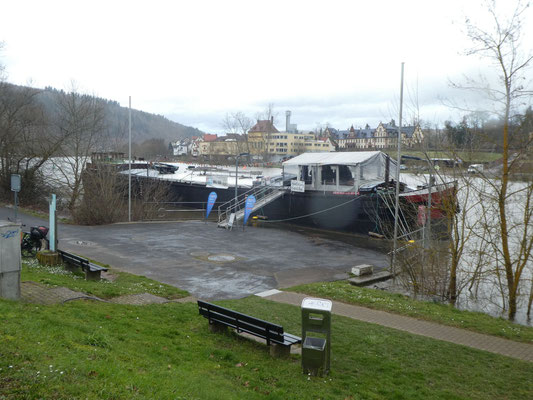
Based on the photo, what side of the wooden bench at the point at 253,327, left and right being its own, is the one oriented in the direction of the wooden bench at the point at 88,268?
left

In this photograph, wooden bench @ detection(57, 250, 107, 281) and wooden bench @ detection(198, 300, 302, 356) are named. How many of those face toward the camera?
0

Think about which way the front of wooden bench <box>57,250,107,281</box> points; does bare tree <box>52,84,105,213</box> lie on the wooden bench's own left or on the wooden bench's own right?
on the wooden bench's own left

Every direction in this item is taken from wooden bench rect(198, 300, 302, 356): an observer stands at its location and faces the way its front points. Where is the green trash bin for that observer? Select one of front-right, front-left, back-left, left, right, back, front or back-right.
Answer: right

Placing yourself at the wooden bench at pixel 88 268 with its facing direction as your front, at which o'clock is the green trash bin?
The green trash bin is roughly at 4 o'clock from the wooden bench.

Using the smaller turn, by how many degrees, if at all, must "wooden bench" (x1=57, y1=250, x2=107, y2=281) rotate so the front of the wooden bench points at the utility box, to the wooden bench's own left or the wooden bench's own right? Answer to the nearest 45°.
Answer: approximately 135° to the wooden bench's own right

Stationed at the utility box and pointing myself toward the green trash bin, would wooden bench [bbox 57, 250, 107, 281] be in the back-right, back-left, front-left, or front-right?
back-left

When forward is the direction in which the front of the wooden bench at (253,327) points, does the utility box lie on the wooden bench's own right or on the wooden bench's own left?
on the wooden bench's own left

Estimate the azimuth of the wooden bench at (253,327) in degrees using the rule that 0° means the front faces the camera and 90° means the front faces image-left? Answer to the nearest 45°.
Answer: approximately 225°

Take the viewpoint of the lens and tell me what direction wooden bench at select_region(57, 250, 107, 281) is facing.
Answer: facing away from the viewer and to the right of the viewer

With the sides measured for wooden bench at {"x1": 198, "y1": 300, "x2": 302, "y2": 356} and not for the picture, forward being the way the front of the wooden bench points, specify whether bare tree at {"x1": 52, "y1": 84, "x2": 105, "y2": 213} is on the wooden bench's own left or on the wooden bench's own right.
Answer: on the wooden bench's own left
